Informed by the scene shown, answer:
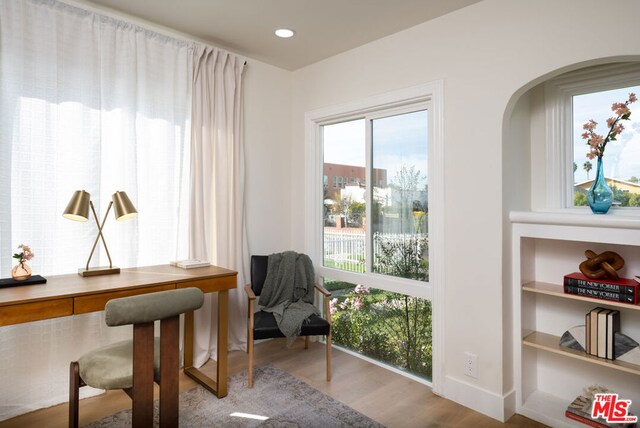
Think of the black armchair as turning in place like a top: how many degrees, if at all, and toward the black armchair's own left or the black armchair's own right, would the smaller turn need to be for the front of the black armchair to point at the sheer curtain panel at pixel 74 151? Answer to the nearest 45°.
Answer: approximately 90° to the black armchair's own right

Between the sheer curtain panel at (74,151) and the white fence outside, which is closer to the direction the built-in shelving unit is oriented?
the sheer curtain panel

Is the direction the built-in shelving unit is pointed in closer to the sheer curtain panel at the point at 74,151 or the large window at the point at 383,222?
the sheer curtain panel

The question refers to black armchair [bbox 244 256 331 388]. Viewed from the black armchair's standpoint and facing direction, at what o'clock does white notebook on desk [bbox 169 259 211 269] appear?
The white notebook on desk is roughly at 3 o'clock from the black armchair.

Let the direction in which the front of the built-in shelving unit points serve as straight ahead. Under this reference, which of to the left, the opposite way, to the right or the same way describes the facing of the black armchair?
to the left

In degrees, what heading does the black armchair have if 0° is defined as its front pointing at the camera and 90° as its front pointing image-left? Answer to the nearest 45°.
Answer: approximately 0°

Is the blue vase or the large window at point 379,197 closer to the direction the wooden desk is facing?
the blue vase

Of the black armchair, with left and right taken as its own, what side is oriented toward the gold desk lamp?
right

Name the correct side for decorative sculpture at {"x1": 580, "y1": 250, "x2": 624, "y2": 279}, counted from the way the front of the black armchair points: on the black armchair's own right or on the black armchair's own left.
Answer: on the black armchair's own left

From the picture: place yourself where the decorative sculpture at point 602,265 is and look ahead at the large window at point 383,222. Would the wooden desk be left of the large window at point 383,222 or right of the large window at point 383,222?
left

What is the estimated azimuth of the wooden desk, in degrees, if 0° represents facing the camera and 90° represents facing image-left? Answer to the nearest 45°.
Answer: approximately 315°
